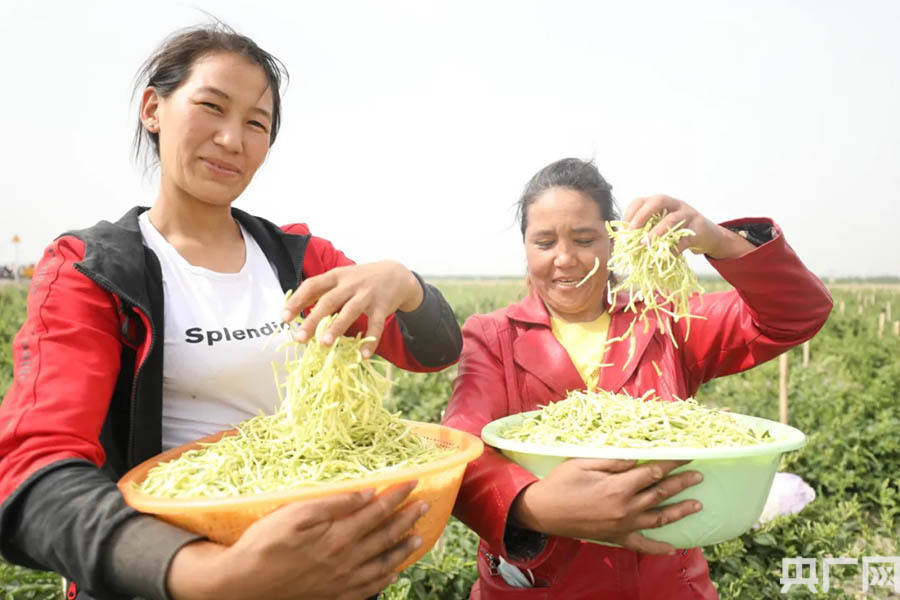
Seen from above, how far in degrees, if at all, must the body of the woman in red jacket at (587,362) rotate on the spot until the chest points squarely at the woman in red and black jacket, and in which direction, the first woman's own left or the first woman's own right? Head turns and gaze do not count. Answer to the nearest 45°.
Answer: approximately 45° to the first woman's own right

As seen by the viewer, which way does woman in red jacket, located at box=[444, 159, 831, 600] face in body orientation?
toward the camera

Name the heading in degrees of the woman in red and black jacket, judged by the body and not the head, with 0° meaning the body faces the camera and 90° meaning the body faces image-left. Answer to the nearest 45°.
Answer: approximately 315°
